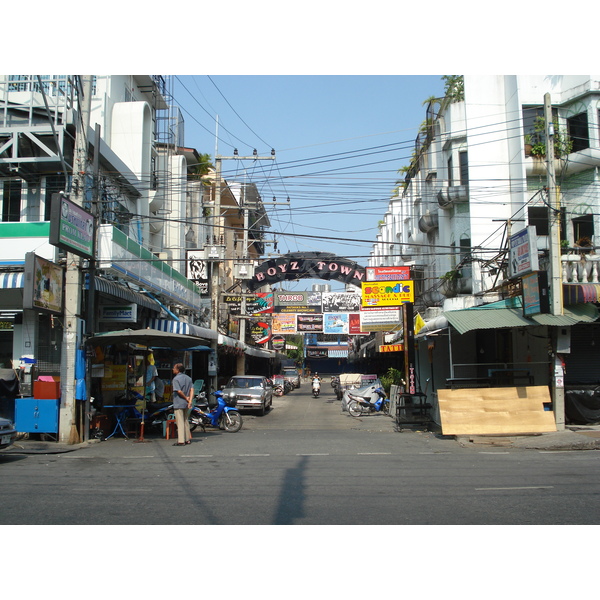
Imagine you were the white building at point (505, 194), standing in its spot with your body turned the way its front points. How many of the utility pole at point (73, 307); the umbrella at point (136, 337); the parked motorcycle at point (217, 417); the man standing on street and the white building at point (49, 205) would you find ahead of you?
5

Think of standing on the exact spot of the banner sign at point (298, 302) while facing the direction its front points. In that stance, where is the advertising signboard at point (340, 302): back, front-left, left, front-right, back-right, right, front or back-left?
left

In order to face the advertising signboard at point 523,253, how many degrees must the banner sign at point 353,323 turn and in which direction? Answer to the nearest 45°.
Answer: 0° — it already faces it

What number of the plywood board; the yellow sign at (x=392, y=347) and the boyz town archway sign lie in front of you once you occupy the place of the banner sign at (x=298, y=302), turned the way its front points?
3

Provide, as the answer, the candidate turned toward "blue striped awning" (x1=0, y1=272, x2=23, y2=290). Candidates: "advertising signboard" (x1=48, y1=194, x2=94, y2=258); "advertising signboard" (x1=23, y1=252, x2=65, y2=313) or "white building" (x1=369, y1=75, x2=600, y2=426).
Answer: the white building

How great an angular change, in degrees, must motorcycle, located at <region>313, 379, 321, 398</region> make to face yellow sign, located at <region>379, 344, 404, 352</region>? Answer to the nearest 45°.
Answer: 0° — it already faces it

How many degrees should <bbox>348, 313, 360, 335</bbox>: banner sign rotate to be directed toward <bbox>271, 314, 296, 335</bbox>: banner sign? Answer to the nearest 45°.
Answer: approximately 135° to its right

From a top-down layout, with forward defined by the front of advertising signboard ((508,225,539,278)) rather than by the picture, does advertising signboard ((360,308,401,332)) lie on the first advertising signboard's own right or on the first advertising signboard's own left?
on the first advertising signboard's own right

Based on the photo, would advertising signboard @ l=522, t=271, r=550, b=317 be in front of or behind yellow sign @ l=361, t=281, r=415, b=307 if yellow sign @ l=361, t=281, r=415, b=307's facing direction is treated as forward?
in front

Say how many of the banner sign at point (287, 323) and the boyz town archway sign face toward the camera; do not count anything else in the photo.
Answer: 2

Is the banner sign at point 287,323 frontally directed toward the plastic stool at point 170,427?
yes
